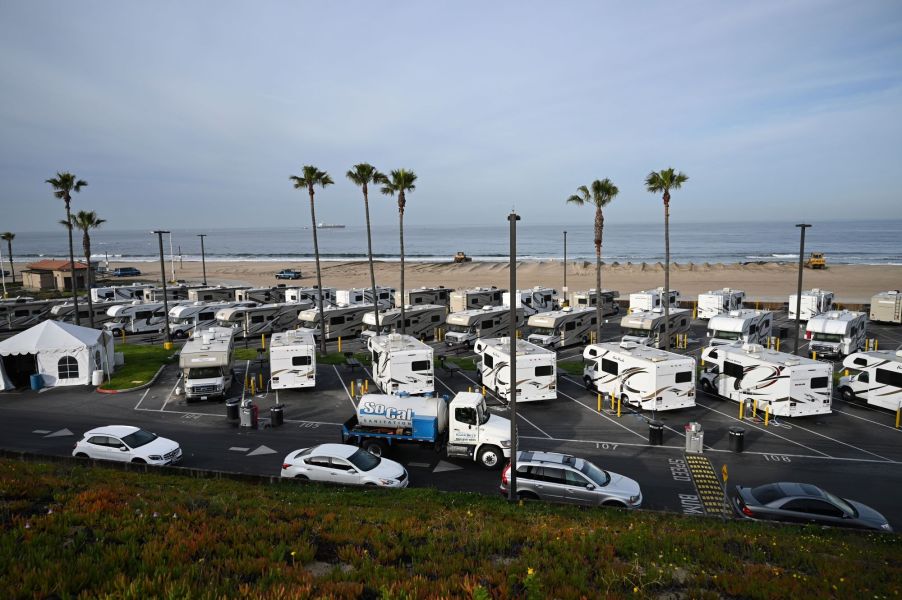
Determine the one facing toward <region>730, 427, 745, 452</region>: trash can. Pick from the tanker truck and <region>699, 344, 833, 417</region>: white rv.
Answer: the tanker truck

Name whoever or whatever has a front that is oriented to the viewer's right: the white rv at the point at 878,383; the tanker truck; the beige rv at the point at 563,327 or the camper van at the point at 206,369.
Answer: the tanker truck

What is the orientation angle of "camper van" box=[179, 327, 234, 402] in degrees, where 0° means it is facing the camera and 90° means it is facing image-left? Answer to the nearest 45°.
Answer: approximately 0°

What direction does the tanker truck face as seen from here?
to the viewer's right

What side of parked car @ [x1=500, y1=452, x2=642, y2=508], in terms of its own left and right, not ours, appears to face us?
right

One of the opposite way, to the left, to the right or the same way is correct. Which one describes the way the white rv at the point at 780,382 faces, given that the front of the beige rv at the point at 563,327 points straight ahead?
to the right

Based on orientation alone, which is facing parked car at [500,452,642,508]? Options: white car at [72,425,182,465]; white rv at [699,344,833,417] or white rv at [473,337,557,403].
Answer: the white car

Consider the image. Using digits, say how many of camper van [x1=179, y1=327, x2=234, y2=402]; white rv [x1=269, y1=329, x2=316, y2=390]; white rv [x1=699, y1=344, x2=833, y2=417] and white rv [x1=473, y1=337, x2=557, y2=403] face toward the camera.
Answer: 1

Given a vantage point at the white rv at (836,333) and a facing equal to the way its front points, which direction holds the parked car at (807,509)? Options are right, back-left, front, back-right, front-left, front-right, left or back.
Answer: front-left

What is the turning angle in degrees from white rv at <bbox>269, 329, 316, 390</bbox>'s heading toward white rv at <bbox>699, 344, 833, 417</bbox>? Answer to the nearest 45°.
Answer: approximately 135° to its right

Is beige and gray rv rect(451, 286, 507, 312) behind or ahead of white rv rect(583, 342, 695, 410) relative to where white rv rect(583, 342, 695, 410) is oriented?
ahead

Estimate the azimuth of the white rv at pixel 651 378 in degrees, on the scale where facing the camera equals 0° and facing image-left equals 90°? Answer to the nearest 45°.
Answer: approximately 135°

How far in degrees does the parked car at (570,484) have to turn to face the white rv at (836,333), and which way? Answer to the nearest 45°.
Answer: approximately 45° to its left

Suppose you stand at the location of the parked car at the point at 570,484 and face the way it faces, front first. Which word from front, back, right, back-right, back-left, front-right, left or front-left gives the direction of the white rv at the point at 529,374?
left

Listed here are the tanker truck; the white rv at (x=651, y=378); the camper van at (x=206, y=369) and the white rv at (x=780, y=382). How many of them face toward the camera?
1

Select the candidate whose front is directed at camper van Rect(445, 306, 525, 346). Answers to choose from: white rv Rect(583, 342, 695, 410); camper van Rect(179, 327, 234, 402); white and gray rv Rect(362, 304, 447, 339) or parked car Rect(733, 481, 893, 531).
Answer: white rv Rect(583, 342, 695, 410)

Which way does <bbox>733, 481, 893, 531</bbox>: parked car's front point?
to the viewer's right

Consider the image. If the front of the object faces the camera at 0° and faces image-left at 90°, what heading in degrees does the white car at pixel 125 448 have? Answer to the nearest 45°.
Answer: approximately 315°

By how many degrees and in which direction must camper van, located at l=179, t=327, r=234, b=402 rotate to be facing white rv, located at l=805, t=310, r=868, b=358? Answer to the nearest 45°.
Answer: approximately 90° to its left
